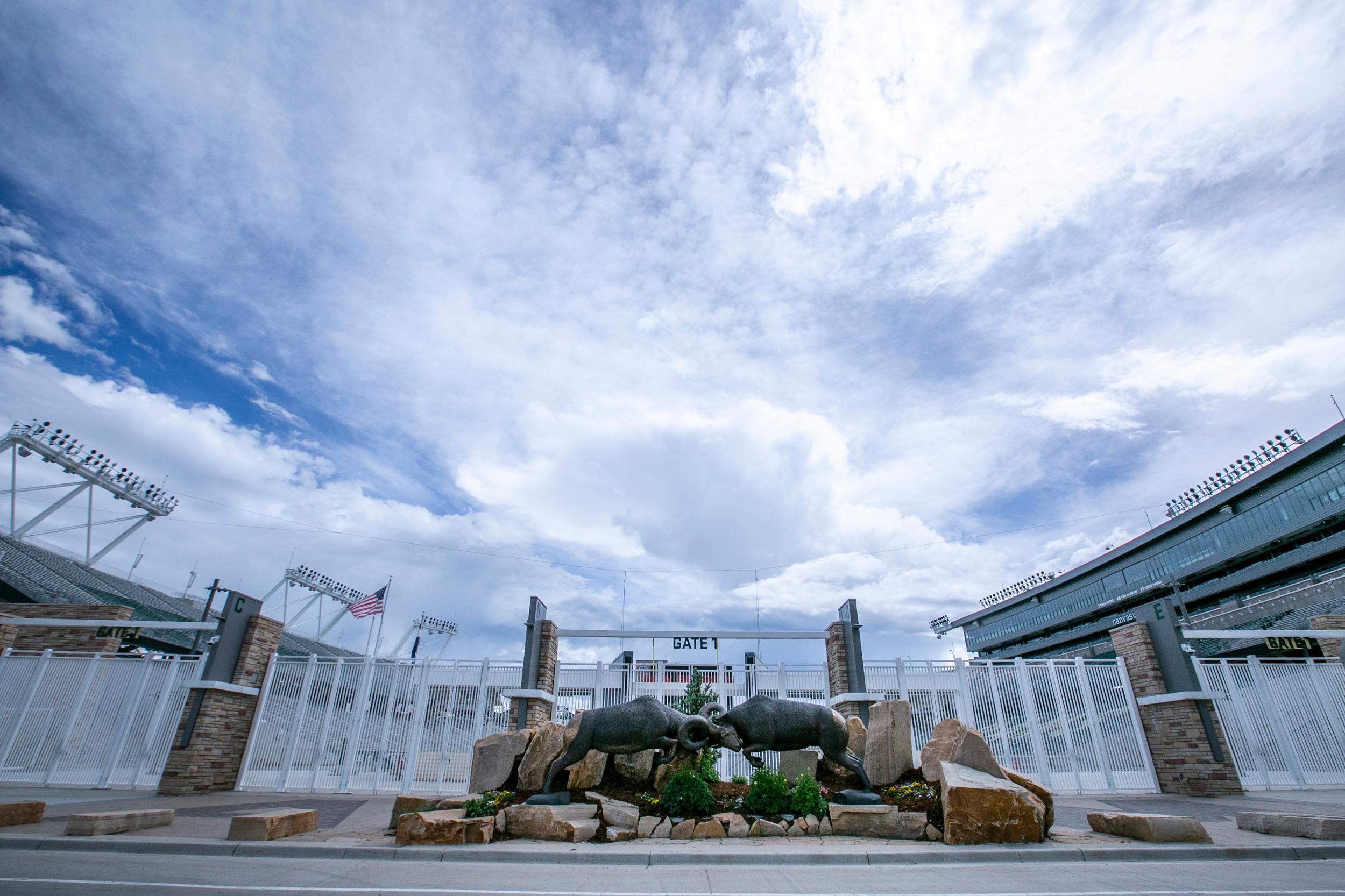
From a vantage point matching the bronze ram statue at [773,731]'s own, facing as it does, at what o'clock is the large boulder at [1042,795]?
The large boulder is roughly at 6 o'clock from the bronze ram statue.

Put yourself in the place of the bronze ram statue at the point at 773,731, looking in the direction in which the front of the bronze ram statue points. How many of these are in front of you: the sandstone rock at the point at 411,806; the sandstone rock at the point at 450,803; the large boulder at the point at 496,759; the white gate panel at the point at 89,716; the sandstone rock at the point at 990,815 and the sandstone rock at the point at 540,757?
5

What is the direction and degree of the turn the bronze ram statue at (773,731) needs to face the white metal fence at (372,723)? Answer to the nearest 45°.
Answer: approximately 45° to its right

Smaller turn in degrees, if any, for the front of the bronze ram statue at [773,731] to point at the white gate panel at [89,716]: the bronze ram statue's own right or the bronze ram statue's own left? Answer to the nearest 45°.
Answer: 0° — it already faces it

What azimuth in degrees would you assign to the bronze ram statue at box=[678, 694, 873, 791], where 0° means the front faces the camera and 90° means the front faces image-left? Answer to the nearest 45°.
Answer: approximately 90°

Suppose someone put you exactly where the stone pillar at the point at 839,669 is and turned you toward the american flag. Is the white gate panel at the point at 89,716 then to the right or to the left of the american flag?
left

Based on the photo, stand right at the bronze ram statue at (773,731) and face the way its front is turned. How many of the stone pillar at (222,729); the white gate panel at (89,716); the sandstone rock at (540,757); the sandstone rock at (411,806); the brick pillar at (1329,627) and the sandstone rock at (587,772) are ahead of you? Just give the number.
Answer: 5

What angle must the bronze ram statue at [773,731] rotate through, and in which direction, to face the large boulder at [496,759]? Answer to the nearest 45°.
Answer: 0° — it already faces it

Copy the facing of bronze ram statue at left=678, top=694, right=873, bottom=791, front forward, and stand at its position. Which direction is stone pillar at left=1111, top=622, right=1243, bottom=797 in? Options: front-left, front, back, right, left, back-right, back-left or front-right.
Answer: back-right

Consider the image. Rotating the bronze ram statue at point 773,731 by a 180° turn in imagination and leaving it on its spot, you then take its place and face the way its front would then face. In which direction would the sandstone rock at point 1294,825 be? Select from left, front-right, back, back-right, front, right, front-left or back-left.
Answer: front

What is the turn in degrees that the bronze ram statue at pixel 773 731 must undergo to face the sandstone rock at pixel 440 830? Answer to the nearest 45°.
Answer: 0° — it already faces it
